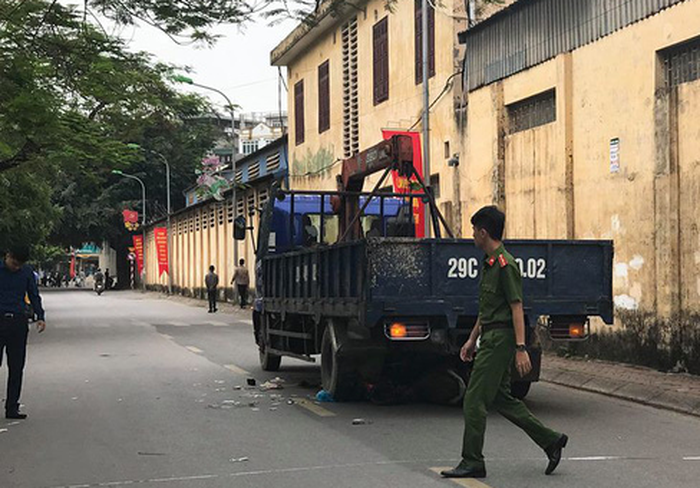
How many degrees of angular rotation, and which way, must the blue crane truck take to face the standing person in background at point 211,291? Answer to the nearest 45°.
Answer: approximately 45° to its right

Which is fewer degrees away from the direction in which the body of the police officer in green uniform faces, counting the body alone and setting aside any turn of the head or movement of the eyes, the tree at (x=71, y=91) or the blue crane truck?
the tree

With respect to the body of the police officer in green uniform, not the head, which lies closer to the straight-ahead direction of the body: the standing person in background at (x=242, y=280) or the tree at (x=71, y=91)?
the tree

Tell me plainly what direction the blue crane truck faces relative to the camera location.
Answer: facing away from the viewer and to the left of the viewer

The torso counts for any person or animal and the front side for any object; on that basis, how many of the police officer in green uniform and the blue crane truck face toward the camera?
0

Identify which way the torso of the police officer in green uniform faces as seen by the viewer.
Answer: to the viewer's left
